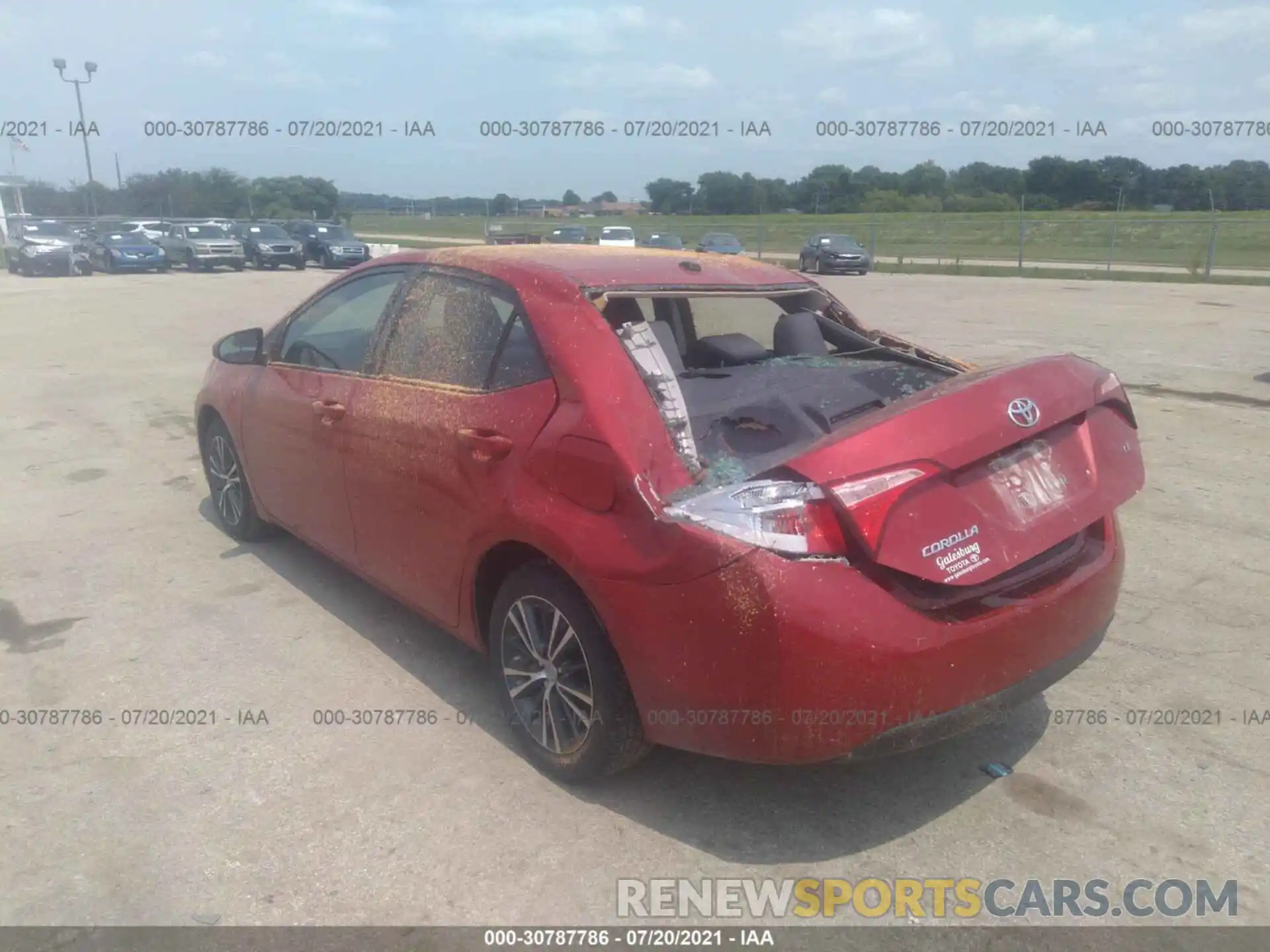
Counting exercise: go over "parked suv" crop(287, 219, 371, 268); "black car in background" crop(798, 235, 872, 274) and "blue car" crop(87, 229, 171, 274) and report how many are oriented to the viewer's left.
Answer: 0

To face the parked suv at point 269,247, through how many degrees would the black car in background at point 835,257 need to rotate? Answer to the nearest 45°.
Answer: approximately 135° to its right

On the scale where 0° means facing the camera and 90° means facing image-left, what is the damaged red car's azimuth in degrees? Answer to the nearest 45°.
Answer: approximately 135°

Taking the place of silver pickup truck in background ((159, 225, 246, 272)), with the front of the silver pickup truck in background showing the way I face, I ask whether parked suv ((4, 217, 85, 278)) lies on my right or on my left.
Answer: on my right

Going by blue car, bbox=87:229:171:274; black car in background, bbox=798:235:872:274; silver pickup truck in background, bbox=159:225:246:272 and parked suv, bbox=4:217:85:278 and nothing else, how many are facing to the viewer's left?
0

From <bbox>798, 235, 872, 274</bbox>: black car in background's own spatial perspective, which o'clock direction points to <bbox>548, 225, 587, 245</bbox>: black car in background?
<bbox>548, 225, 587, 245</bbox>: black car in background is roughly at 4 o'clock from <bbox>798, 235, 872, 274</bbox>: black car in background.

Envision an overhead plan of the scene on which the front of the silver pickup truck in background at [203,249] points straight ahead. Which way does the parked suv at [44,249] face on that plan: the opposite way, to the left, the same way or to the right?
the same way

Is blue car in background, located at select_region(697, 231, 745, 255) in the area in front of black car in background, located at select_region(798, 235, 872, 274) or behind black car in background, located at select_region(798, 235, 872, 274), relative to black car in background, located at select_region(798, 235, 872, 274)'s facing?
behind

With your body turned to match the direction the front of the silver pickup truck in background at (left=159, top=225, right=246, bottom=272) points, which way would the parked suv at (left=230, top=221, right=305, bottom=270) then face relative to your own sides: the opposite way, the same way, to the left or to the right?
the same way

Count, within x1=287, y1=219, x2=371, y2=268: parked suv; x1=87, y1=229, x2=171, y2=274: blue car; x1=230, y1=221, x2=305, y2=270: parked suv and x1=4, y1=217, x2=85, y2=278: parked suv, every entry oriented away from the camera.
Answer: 0

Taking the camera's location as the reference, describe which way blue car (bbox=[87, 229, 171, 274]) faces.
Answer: facing the viewer and to the right of the viewer

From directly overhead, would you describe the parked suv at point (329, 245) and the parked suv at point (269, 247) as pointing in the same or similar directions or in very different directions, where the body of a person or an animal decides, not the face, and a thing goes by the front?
same or similar directions

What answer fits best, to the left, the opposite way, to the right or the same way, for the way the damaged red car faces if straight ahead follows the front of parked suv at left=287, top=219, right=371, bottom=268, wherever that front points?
the opposite way

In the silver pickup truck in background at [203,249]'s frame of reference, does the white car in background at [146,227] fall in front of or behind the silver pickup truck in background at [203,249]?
behind
